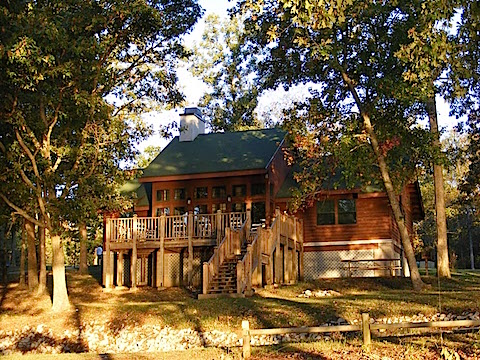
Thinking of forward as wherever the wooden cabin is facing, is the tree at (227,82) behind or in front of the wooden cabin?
behind

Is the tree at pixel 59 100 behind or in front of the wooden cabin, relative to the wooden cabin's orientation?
in front

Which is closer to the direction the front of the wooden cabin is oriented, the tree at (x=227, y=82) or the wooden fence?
the wooden fence

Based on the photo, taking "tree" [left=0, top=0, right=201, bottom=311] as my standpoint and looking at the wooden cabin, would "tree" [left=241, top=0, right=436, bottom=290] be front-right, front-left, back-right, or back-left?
front-right

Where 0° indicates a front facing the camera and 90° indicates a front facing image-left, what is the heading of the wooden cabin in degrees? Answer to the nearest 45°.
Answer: approximately 0°

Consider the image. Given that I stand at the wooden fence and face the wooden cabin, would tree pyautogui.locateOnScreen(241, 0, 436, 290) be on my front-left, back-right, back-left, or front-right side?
front-right

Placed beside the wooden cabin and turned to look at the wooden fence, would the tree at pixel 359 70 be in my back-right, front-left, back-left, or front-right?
front-left

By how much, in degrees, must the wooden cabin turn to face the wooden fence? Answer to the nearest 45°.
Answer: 0° — it already faces it

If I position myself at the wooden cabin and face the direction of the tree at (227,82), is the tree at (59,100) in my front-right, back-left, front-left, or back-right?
back-left

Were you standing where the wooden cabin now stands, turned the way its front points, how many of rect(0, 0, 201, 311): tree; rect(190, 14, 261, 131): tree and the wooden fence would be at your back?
1

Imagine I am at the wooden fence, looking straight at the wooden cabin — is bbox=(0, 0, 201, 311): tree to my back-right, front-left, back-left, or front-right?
front-left

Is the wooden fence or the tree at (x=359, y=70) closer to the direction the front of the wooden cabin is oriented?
the wooden fence
